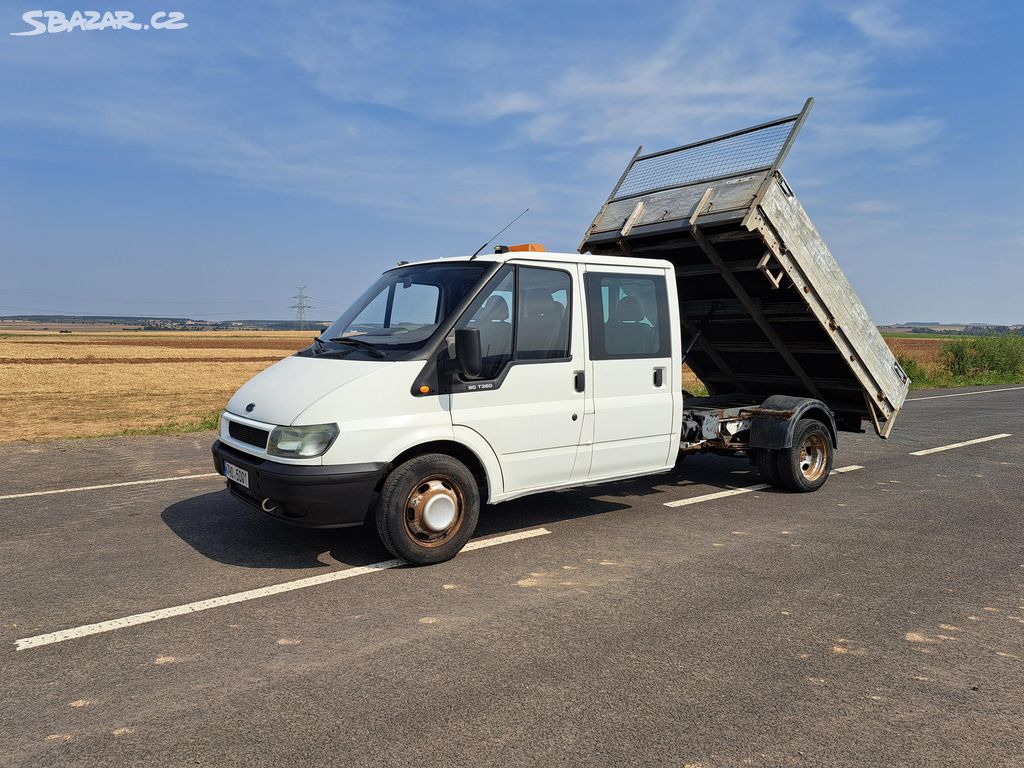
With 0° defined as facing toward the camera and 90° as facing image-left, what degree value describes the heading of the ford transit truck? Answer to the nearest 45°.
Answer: approximately 45°
